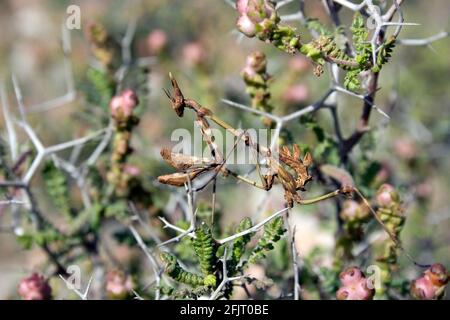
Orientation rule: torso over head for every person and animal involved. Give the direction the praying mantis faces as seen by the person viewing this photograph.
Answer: facing to the left of the viewer

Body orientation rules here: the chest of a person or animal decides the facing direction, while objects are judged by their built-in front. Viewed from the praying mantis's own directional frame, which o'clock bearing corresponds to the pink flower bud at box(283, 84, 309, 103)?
The pink flower bud is roughly at 3 o'clock from the praying mantis.
